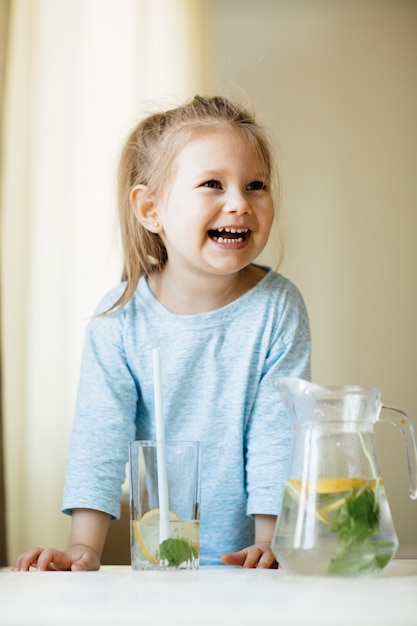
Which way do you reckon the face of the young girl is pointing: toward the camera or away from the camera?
toward the camera

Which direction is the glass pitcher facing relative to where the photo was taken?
to the viewer's left

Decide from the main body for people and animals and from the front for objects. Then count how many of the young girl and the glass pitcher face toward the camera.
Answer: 1

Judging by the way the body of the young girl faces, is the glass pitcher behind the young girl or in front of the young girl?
in front

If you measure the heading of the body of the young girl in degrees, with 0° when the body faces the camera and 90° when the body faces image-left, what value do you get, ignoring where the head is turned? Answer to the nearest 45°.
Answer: approximately 0°

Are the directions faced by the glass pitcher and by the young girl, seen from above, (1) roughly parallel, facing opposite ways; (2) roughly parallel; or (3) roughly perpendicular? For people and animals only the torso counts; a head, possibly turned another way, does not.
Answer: roughly perpendicular

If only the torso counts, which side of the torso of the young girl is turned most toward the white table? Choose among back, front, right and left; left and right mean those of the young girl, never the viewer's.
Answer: front
